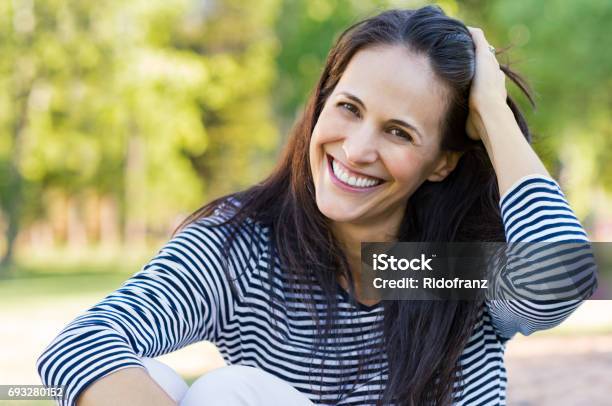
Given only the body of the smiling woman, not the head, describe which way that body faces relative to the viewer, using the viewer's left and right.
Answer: facing the viewer
